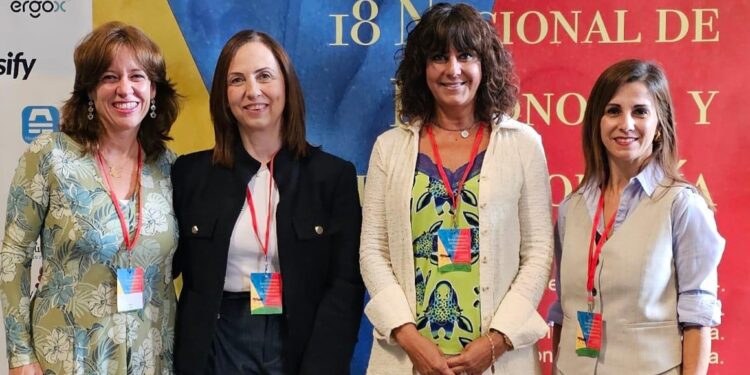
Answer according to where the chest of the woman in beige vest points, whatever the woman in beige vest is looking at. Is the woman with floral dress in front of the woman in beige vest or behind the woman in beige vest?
in front

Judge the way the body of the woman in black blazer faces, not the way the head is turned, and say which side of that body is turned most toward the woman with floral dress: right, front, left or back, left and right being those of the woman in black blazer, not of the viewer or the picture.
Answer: right

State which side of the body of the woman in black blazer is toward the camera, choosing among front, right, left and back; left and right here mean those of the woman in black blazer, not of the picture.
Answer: front

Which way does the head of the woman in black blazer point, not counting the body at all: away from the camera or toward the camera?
toward the camera

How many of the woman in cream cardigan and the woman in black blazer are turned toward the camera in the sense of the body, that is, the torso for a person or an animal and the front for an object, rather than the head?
2

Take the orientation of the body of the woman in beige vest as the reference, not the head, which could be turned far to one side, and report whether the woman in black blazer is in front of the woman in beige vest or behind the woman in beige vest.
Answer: in front

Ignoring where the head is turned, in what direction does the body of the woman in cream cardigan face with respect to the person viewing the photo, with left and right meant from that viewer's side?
facing the viewer

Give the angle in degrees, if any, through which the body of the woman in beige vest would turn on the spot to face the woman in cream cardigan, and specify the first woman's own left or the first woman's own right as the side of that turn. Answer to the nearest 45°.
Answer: approximately 45° to the first woman's own right

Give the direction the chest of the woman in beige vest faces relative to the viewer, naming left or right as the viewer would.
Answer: facing the viewer and to the left of the viewer

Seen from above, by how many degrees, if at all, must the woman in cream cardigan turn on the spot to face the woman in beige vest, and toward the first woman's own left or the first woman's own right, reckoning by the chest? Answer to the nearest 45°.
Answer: approximately 90° to the first woman's own left

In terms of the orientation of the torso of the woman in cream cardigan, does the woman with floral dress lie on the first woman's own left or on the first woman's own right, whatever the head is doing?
on the first woman's own right
